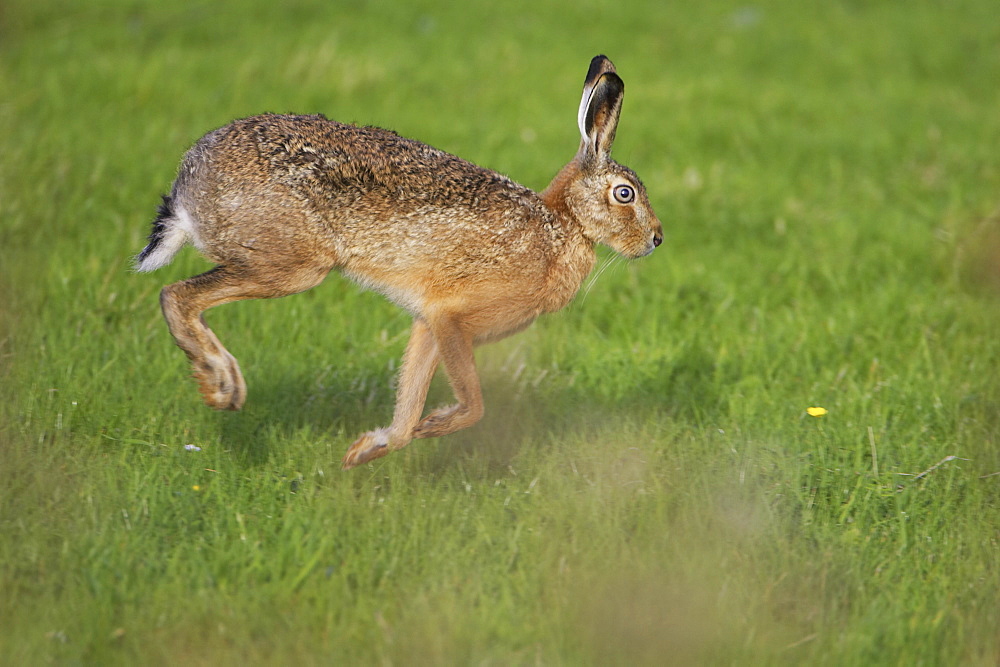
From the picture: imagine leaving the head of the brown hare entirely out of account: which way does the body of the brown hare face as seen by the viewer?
to the viewer's right
